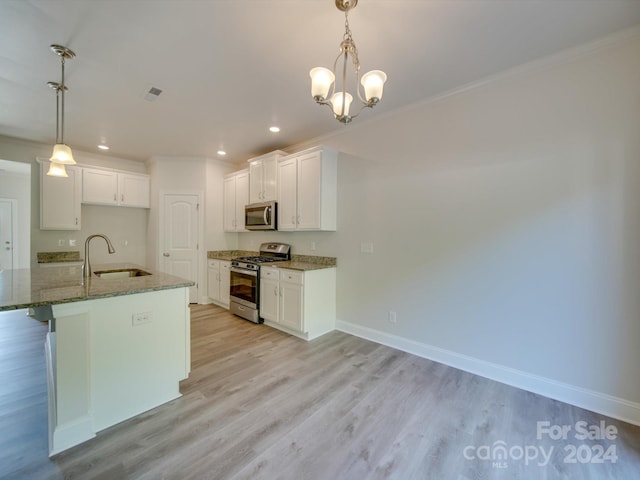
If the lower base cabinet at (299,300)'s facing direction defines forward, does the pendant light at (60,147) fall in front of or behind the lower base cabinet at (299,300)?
in front

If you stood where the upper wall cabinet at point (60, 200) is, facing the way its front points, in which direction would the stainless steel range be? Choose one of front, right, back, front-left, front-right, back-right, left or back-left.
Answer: front-left

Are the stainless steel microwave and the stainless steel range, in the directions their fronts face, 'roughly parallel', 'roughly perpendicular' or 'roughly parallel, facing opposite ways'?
roughly parallel

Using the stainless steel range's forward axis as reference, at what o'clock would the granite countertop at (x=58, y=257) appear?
The granite countertop is roughly at 2 o'clock from the stainless steel range.

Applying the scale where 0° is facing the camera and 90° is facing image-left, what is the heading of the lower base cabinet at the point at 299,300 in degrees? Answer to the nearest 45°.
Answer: approximately 45°

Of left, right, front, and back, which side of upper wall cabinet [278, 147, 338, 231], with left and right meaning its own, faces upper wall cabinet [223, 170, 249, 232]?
right

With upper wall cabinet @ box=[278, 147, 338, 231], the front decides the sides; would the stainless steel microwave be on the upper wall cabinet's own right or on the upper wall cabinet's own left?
on the upper wall cabinet's own right

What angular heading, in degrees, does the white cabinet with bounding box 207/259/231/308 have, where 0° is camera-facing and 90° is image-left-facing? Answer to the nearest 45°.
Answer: approximately 45°

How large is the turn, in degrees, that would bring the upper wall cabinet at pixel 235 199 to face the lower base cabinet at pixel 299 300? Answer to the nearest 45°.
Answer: approximately 90° to its left

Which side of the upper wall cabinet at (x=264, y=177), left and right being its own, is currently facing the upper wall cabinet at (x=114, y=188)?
right

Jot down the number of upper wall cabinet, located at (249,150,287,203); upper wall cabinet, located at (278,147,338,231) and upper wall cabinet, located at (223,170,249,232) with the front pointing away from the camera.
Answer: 0

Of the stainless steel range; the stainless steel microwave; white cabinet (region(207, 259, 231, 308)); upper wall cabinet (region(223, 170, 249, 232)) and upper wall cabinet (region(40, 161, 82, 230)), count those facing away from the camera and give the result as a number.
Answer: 0

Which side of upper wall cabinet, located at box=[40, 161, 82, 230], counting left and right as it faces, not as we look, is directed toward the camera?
front

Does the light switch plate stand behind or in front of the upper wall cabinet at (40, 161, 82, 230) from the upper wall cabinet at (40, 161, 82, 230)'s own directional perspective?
in front

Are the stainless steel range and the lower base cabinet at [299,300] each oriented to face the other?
no

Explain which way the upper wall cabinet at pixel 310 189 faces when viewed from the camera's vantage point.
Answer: facing the viewer and to the left of the viewer

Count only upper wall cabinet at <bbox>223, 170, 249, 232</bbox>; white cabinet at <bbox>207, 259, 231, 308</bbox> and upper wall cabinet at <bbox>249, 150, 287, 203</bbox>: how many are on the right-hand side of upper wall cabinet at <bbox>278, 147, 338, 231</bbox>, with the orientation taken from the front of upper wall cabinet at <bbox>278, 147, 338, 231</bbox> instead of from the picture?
3

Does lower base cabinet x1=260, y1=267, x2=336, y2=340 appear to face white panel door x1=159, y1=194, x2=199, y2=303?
no

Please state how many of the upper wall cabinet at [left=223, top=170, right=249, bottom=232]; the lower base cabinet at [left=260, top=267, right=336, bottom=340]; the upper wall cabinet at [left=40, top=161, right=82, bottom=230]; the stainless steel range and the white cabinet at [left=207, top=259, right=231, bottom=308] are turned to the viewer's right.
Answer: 0

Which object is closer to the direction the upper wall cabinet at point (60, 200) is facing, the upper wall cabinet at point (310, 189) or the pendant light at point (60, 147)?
the pendant light
